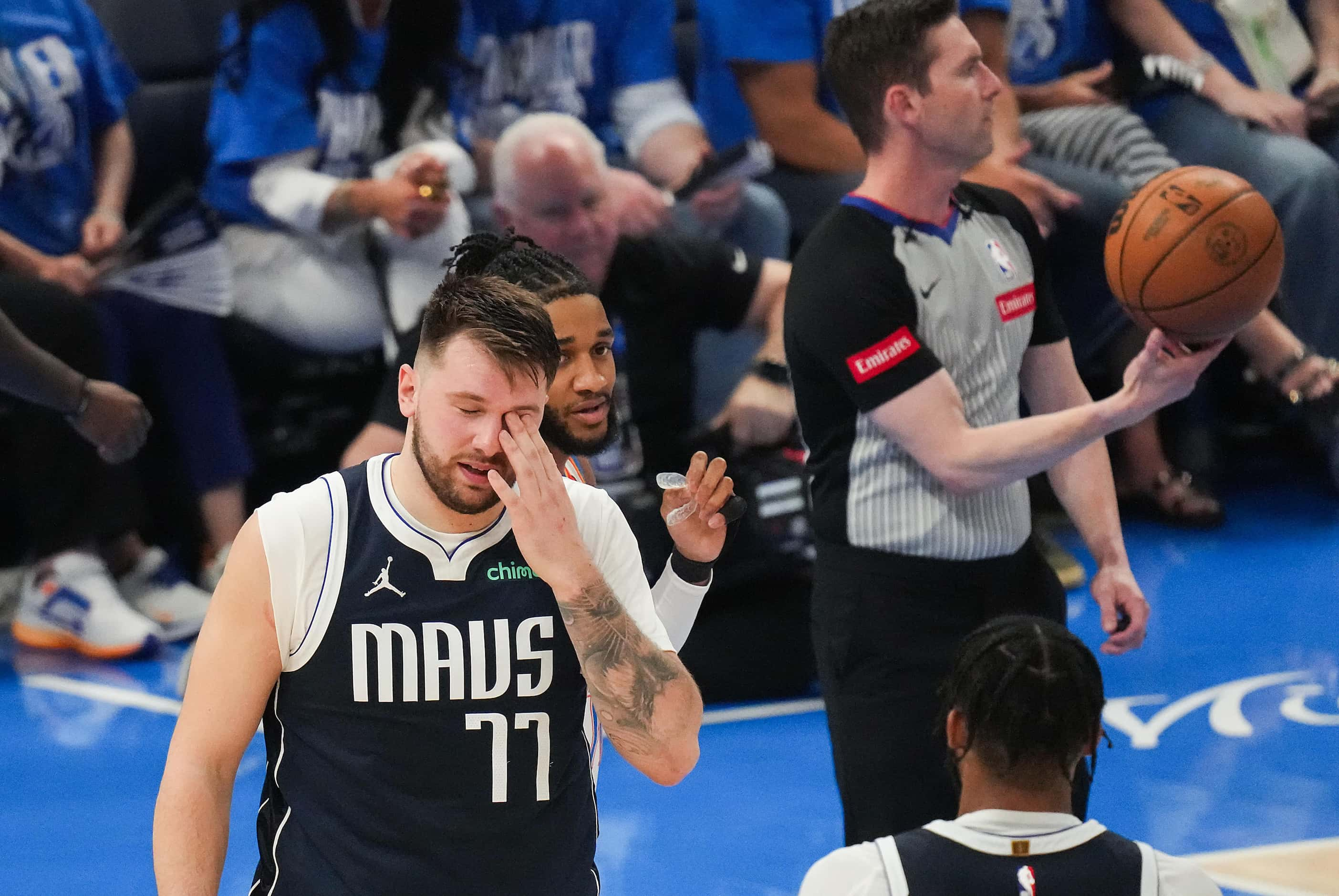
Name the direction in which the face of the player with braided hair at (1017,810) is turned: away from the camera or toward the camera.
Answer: away from the camera

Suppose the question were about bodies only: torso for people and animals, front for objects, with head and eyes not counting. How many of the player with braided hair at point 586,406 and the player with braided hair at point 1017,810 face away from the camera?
1

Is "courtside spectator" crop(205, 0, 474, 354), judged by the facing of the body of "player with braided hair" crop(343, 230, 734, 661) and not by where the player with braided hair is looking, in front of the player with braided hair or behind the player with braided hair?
behind

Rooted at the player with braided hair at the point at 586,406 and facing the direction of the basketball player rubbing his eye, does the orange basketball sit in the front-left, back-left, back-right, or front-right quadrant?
back-left

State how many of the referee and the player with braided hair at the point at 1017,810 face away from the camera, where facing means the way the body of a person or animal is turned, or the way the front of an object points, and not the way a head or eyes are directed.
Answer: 1

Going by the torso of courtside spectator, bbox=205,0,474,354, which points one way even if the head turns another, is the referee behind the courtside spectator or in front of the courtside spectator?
in front

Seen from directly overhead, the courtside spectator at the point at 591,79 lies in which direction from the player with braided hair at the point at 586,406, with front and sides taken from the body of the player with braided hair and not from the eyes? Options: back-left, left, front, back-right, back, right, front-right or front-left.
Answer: back-left

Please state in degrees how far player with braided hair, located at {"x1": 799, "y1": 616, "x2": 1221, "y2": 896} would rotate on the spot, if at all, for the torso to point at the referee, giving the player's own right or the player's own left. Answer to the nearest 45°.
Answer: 0° — they already face them

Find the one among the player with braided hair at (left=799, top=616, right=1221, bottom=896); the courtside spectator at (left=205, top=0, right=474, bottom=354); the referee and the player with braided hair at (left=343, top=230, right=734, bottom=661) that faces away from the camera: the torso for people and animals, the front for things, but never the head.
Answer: the player with braided hair at (left=799, top=616, right=1221, bottom=896)

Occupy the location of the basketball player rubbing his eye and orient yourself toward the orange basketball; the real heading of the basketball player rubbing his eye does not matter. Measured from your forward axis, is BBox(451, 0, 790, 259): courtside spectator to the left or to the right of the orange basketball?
left

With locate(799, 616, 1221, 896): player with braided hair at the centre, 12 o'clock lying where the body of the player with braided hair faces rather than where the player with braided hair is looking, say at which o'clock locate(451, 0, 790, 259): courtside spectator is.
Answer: The courtside spectator is roughly at 11 o'clock from the player with braided hair.

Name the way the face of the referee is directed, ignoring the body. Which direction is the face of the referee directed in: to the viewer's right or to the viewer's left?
to the viewer's right

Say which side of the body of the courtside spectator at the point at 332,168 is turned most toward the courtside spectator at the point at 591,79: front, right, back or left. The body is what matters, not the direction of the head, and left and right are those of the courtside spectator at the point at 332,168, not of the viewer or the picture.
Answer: left

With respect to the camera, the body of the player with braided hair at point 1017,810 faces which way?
away from the camera

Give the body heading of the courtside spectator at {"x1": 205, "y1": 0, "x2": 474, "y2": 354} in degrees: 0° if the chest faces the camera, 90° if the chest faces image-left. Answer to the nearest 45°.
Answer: approximately 315°
